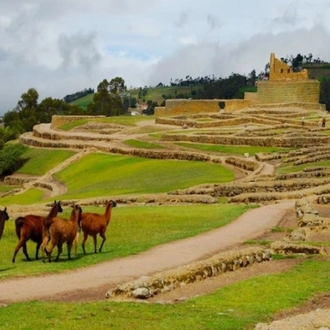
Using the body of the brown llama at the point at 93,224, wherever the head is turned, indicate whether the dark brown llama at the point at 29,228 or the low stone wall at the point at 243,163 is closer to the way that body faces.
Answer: the low stone wall

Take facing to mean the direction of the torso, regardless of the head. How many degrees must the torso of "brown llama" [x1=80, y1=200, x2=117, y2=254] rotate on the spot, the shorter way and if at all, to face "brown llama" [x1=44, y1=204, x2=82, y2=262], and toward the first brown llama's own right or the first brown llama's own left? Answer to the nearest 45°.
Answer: approximately 135° to the first brown llama's own right

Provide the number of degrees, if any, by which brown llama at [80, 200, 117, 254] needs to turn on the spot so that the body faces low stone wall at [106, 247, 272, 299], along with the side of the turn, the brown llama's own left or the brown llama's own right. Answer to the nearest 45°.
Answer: approximately 45° to the brown llama's own right

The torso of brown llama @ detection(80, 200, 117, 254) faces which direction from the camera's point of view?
to the viewer's right

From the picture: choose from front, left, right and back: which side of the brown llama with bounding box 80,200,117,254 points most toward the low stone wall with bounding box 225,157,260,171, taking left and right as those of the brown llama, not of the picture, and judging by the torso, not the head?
left

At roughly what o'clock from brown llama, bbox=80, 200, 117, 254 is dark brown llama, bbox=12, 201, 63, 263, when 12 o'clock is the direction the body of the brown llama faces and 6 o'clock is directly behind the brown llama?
The dark brown llama is roughly at 5 o'clock from the brown llama.

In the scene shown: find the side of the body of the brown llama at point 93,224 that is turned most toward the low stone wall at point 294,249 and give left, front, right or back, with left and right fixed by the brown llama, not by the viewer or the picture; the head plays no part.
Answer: front

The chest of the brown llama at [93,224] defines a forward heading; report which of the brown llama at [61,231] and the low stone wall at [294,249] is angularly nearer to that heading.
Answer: the low stone wall
